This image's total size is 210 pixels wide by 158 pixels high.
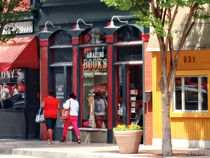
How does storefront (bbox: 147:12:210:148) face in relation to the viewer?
toward the camera

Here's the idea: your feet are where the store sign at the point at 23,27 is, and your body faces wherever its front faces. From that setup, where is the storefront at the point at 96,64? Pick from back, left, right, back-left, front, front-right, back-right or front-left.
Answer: front-left

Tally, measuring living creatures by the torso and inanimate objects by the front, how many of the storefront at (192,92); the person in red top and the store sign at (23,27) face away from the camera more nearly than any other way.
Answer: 1

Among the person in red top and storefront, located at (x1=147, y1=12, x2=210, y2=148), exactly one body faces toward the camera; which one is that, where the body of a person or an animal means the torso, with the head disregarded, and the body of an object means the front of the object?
the storefront

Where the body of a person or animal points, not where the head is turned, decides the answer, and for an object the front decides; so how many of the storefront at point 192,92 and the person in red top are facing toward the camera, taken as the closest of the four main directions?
1

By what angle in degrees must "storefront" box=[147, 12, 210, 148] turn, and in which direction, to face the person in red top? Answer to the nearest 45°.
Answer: approximately 90° to its right

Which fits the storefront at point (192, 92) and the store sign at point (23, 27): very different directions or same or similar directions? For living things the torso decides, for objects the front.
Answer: same or similar directions

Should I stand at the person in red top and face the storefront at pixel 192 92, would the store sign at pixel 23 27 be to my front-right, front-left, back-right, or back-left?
back-left

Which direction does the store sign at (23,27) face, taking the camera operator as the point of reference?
facing the viewer

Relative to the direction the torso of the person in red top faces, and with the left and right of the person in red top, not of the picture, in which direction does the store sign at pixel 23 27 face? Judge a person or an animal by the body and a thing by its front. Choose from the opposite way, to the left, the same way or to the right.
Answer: the opposite way

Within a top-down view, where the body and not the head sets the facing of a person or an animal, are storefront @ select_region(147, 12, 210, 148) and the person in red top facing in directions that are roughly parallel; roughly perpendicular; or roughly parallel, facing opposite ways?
roughly parallel, facing opposite ways

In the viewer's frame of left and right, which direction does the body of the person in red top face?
facing away from the viewer

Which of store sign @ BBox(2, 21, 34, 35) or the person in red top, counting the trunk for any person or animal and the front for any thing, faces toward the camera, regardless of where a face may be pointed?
the store sign

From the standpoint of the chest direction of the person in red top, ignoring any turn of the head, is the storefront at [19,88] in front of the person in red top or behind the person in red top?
in front
